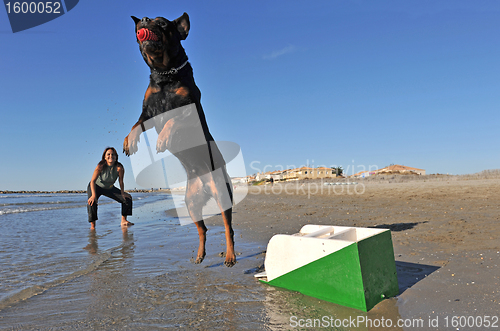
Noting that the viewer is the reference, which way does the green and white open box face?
facing away from the viewer and to the left of the viewer

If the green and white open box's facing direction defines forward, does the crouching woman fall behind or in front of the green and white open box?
in front
